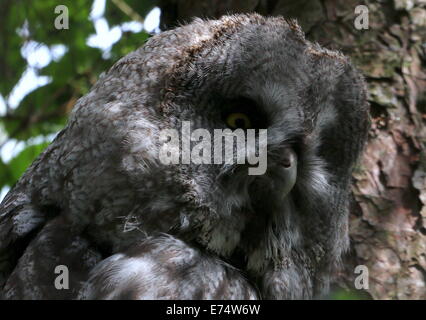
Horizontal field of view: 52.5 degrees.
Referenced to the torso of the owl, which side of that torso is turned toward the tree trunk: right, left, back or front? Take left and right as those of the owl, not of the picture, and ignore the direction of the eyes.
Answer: left
